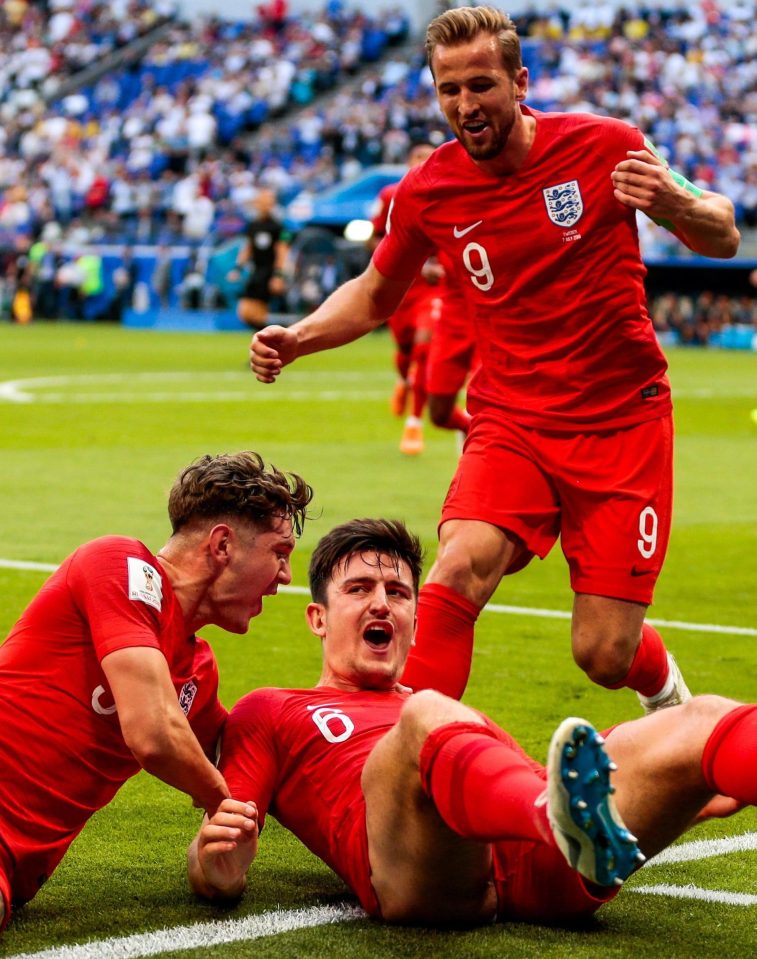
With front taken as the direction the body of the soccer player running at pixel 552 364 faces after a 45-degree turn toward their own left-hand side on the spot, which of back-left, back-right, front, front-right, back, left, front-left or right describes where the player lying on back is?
front

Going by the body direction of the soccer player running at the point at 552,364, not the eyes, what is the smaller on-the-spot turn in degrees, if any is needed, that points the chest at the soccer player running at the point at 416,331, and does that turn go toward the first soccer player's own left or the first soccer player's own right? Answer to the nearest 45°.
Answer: approximately 135° to the first soccer player's own right

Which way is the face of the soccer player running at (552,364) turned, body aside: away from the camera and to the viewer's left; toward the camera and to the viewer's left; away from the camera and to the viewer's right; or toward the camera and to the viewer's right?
toward the camera and to the viewer's left
